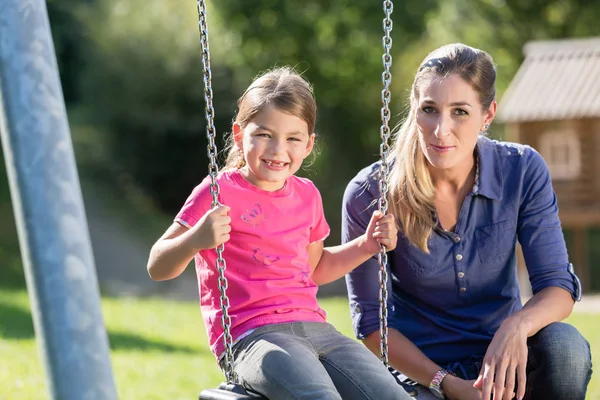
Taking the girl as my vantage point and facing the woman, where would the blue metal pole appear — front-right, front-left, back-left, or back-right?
back-right

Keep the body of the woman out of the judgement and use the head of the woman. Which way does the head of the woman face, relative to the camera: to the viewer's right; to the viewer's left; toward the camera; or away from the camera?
toward the camera

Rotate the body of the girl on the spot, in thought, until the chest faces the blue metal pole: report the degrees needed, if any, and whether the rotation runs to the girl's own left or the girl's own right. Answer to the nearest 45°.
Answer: approximately 90° to the girl's own right

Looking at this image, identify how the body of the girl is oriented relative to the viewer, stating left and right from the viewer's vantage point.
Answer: facing the viewer and to the right of the viewer

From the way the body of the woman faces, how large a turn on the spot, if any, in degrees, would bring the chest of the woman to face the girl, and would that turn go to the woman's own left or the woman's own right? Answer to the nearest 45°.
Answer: approximately 45° to the woman's own right

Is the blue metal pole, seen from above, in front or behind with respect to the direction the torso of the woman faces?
in front

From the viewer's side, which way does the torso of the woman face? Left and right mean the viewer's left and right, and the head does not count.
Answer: facing the viewer

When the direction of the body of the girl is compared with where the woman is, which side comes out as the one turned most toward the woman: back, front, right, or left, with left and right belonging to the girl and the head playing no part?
left

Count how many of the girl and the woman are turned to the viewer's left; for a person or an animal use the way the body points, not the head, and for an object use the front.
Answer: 0
